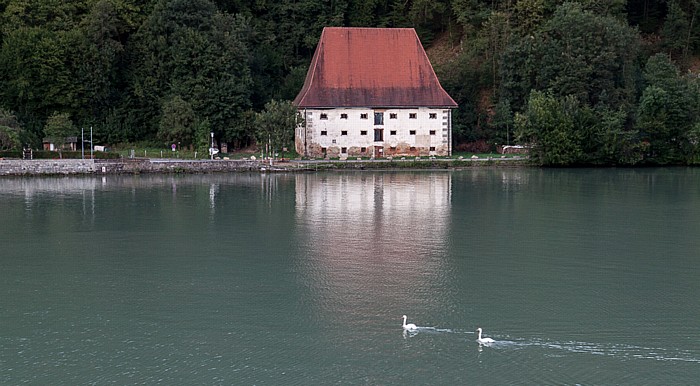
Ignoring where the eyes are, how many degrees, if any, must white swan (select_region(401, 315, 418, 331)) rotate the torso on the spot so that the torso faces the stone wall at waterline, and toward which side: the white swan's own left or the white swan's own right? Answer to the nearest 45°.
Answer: approximately 45° to the white swan's own right

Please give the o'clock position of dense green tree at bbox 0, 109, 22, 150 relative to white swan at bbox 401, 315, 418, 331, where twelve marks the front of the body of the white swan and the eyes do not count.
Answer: The dense green tree is roughly at 2 o'clock from the white swan.

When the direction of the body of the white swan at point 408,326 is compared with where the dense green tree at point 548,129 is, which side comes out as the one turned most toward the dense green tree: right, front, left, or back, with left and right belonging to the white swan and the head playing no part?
right

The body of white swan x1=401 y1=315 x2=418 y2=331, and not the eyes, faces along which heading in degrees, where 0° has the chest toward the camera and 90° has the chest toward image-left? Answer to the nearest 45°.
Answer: approximately 90°

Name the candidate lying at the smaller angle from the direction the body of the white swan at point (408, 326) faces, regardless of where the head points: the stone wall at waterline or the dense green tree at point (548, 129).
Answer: the stone wall at waterline
